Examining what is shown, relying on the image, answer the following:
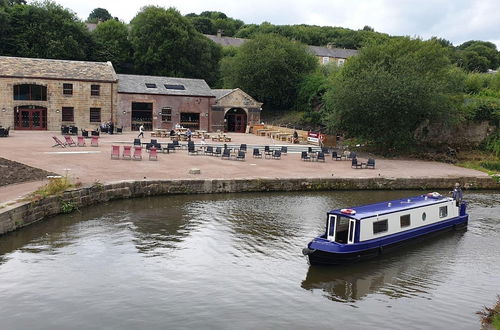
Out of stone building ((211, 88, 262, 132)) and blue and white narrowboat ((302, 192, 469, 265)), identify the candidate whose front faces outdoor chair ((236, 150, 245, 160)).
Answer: the stone building

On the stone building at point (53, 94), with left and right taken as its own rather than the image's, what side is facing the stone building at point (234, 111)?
left

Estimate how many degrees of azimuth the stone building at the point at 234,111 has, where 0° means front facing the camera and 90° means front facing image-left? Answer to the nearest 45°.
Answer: approximately 0°

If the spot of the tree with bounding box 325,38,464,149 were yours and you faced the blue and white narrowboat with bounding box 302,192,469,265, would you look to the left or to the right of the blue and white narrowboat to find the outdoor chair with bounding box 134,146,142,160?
right

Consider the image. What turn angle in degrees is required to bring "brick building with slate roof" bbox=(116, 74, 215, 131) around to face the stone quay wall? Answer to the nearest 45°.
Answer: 0° — it already faces it

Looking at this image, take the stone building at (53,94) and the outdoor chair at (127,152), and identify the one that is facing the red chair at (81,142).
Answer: the stone building

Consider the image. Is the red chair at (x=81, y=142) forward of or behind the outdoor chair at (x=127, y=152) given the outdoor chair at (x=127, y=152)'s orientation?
behind

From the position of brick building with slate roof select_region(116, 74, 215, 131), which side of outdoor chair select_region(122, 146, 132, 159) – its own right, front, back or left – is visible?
back

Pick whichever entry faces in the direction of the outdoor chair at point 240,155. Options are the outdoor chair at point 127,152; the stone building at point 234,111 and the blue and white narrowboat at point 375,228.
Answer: the stone building

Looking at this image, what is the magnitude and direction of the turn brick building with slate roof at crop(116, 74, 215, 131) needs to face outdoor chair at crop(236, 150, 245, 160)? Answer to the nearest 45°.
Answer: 0° — it already faces it
